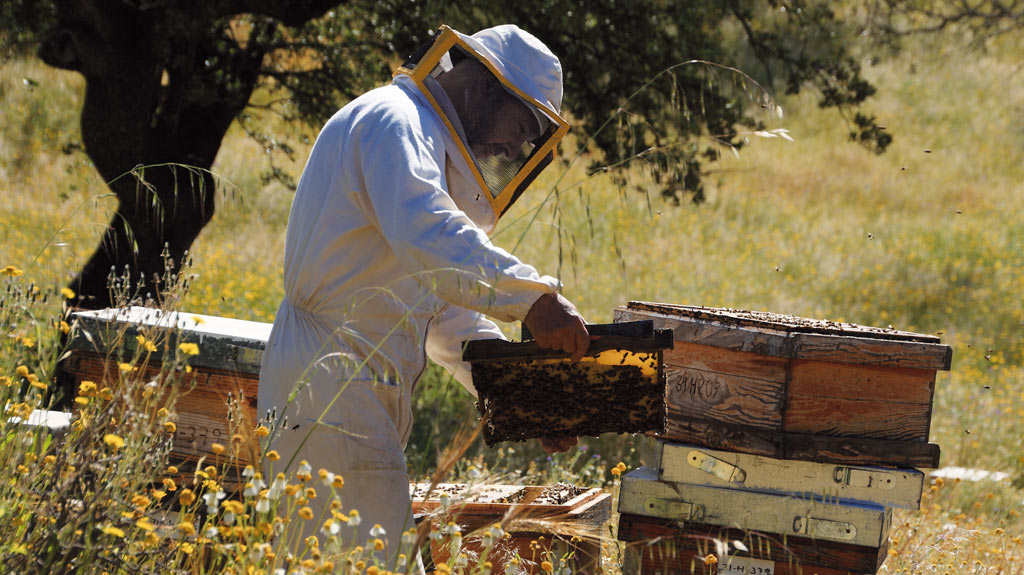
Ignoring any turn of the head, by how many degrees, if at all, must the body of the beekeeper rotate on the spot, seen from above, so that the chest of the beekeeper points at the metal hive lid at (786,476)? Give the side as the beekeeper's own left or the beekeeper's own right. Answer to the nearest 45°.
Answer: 0° — they already face it

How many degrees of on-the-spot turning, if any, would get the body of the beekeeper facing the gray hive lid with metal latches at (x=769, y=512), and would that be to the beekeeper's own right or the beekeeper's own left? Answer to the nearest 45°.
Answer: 0° — they already face it

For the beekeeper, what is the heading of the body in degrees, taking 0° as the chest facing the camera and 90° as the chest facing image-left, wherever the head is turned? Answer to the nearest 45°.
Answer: approximately 270°

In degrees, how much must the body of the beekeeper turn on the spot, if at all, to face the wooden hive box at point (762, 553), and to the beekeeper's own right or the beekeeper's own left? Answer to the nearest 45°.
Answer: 0° — they already face it

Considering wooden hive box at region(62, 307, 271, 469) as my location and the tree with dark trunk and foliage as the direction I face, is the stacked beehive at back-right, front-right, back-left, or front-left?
back-right

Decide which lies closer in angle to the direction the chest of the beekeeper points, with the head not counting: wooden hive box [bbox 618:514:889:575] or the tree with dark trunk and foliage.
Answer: the wooden hive box
